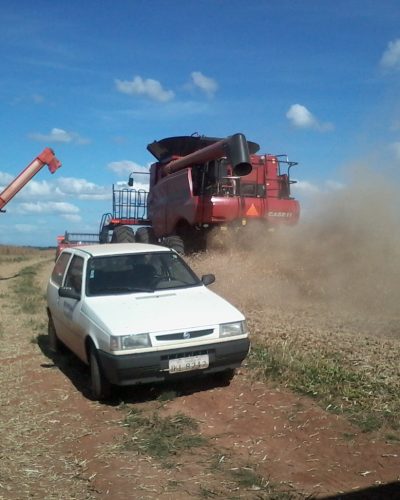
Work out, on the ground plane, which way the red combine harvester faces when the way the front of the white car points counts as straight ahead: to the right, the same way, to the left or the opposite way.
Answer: the opposite way

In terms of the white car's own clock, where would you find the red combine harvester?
The red combine harvester is roughly at 8 o'clock from the white car.

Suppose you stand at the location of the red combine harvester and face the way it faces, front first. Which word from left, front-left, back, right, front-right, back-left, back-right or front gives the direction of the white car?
back-left

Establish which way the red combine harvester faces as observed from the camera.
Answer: facing away from the viewer and to the left of the viewer
